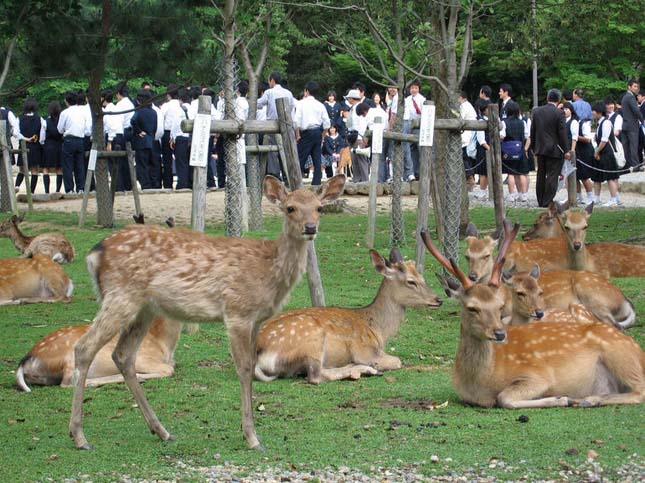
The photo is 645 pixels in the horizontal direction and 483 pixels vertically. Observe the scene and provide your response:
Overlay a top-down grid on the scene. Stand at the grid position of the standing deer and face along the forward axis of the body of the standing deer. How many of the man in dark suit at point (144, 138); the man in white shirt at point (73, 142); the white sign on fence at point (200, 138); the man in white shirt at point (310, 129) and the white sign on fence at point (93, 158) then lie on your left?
5

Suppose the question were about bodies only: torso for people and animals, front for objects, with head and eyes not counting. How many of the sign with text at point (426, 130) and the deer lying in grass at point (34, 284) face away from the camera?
0

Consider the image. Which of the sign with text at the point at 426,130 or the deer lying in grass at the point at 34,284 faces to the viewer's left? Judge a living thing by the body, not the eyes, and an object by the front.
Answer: the deer lying in grass

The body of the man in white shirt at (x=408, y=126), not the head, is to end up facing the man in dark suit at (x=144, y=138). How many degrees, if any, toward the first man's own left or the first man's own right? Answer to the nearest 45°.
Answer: approximately 90° to the first man's own right

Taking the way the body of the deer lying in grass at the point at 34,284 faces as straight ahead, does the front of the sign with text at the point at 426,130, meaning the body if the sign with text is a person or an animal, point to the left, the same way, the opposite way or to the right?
to the left

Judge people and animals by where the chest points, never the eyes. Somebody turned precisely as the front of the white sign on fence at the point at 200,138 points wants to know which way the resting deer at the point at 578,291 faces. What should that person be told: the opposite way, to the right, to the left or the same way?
to the right

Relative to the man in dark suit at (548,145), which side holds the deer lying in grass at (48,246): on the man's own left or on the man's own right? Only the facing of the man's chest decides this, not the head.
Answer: on the man's own left

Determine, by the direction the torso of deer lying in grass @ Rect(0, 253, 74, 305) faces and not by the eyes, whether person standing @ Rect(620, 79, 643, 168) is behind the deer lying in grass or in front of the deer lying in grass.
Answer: behind

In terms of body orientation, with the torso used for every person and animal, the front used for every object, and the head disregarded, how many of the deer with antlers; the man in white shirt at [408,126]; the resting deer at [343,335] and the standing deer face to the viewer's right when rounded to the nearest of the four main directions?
2

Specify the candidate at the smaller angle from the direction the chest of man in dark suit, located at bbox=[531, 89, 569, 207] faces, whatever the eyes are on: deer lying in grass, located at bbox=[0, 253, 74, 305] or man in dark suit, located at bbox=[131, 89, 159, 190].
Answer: the man in dark suit

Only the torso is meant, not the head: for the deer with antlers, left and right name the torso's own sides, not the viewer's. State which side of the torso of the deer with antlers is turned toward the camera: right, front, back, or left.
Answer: left

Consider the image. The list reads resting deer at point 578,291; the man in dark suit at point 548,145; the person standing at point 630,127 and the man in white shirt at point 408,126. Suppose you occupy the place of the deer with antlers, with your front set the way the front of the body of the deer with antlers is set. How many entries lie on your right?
4

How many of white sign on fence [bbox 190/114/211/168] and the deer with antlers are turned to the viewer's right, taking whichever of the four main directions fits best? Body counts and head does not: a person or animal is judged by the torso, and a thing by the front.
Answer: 0

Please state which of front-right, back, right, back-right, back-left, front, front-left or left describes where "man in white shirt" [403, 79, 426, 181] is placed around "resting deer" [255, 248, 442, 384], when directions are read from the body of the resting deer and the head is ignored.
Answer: left

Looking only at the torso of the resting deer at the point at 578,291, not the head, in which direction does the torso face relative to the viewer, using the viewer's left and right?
facing to the left of the viewer

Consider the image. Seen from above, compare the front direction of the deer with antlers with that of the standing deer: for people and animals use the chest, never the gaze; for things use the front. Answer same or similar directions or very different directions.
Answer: very different directions
